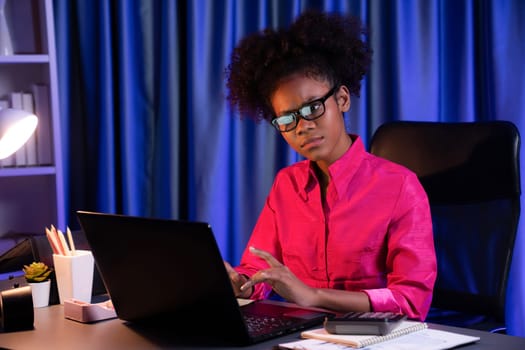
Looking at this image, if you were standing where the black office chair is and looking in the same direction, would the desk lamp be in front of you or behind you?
in front

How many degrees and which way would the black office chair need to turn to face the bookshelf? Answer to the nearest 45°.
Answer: approximately 45° to its right

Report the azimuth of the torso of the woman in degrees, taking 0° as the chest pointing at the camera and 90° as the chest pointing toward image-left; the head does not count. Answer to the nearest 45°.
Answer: approximately 45°

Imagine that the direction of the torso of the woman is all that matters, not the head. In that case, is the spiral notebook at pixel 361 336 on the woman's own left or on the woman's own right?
on the woman's own left

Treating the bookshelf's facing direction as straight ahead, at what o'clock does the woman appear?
The woman is roughly at 11 o'clock from the bookshelf.

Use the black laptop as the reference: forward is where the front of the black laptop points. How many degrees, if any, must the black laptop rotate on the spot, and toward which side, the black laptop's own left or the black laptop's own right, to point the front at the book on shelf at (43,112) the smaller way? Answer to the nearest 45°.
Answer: approximately 45° to the black laptop's own left

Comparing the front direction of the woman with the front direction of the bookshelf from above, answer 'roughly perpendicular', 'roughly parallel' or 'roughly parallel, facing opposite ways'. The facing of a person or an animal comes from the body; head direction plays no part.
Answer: roughly parallel

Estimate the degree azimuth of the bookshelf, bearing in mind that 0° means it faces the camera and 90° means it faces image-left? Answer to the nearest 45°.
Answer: approximately 0°

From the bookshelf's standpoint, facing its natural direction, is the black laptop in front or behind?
in front

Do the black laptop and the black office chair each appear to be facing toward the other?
yes

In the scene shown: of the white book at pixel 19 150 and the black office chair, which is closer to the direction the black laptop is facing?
the black office chair

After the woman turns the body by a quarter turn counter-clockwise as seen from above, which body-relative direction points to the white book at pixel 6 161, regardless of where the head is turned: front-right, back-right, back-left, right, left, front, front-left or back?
back

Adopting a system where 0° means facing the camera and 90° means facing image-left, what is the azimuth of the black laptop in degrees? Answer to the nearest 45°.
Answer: approximately 225°
